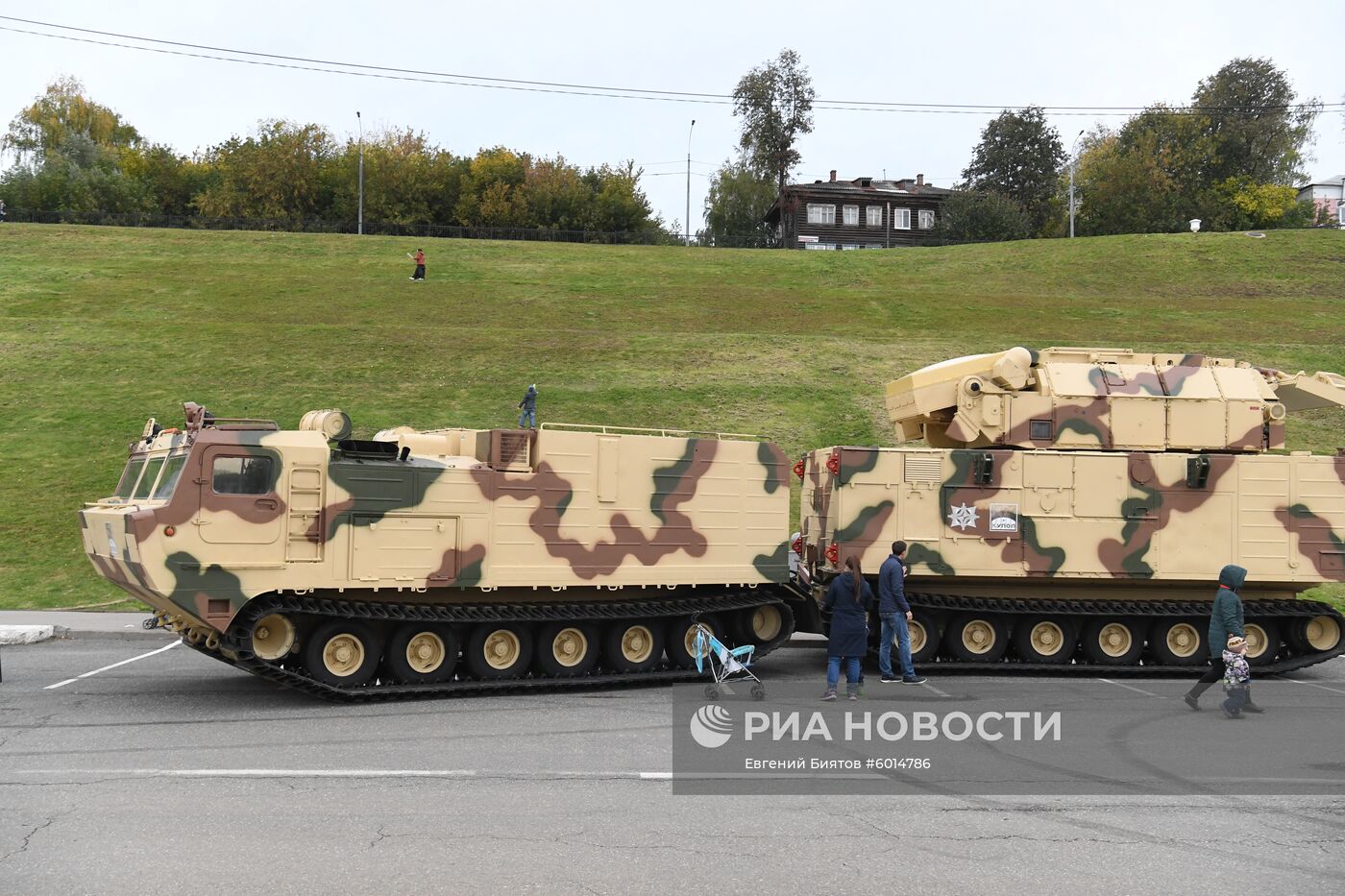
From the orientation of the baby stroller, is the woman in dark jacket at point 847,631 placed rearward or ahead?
ahead

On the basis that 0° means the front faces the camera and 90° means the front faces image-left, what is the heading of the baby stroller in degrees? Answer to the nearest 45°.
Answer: approximately 270°

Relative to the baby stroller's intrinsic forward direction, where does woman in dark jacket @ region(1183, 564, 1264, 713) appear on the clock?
The woman in dark jacket is roughly at 12 o'clock from the baby stroller.

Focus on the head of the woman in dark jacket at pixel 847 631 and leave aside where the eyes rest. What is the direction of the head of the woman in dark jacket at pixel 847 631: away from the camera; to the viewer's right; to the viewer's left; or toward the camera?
away from the camera

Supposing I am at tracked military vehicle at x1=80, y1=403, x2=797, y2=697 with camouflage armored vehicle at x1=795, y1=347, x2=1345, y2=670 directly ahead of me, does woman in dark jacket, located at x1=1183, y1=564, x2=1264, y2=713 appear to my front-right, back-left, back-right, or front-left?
front-right

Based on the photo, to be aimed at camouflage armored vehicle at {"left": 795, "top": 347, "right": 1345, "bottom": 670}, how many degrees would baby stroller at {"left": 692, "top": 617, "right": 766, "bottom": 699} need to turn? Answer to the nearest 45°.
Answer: approximately 45° to its left
